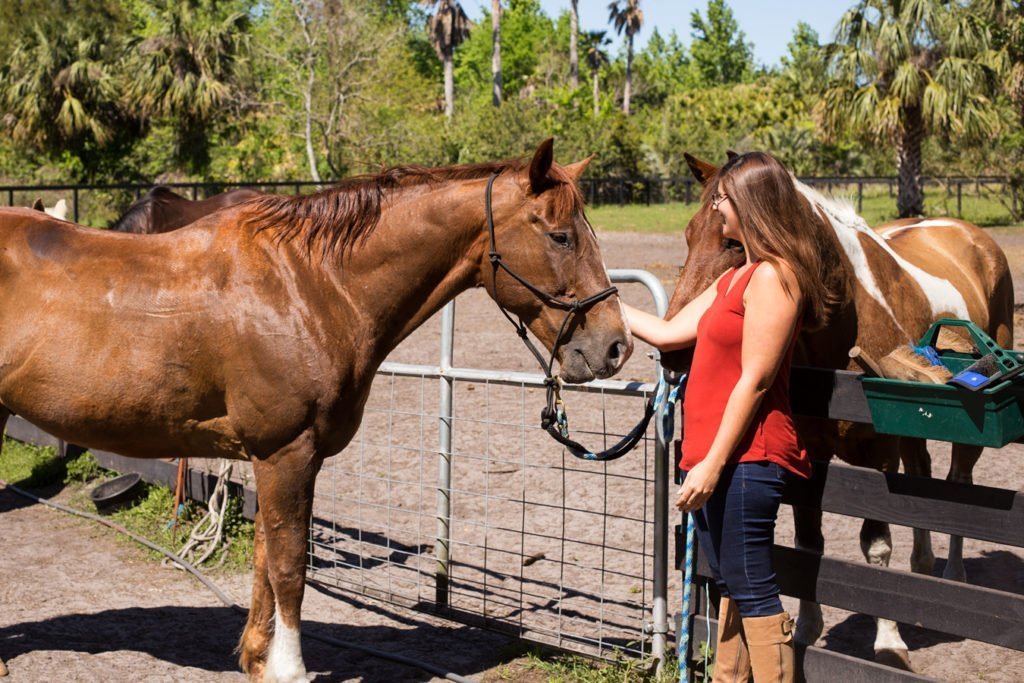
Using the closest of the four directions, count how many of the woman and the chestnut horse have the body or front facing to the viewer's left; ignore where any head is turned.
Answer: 1

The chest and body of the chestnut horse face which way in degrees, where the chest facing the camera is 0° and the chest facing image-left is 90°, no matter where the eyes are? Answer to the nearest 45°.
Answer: approximately 270°

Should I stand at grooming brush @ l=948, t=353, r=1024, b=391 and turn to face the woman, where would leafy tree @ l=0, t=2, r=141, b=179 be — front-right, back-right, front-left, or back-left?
front-right

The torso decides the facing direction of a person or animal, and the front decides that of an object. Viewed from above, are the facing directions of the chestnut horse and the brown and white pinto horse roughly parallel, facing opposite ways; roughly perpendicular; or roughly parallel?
roughly parallel, facing opposite ways

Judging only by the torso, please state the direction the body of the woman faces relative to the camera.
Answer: to the viewer's left

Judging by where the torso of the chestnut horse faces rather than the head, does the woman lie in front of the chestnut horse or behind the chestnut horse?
in front

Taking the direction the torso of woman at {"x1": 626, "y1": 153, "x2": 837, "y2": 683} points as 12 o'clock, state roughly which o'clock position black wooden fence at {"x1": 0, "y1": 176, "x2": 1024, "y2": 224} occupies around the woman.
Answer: The black wooden fence is roughly at 3 o'clock from the woman.

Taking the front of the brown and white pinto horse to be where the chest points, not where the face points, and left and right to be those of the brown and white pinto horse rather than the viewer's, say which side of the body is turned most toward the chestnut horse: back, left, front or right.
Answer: front

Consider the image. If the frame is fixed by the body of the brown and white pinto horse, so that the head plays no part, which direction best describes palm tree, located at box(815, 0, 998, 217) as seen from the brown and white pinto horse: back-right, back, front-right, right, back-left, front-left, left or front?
back-right

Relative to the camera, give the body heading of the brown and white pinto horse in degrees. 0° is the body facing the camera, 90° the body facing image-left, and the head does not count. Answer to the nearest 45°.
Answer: approximately 45°

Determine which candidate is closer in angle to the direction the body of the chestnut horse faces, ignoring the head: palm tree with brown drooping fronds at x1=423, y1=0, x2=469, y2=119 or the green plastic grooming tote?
the green plastic grooming tote

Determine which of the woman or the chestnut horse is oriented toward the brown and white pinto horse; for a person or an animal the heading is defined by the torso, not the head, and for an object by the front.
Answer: the chestnut horse
